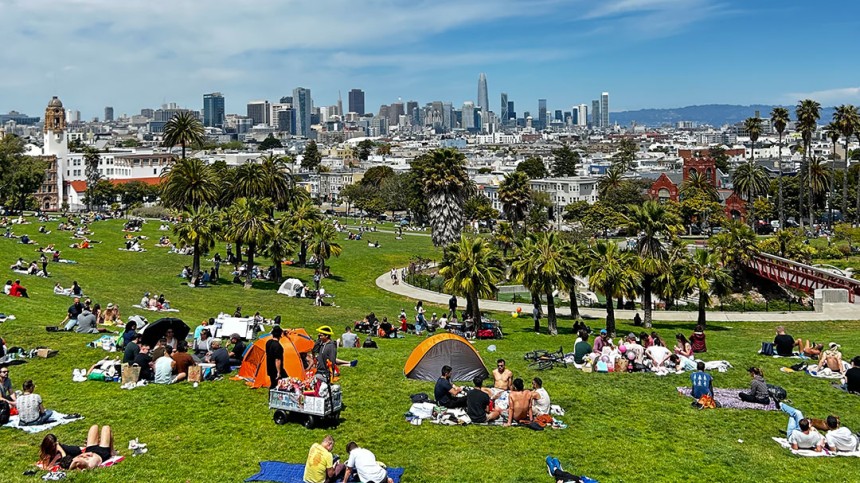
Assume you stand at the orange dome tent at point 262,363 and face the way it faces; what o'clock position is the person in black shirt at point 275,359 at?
The person in black shirt is roughly at 10 o'clock from the orange dome tent.

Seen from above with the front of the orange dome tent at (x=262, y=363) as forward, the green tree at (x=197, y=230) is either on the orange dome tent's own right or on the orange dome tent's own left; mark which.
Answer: on the orange dome tent's own right

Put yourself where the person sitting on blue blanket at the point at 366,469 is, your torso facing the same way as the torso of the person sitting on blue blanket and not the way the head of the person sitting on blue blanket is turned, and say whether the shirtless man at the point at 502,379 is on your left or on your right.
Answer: on your right

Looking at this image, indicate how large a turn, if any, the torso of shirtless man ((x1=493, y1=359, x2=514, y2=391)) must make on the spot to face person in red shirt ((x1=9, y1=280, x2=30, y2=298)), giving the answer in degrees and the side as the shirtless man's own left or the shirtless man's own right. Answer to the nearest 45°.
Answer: approximately 135° to the shirtless man's own right

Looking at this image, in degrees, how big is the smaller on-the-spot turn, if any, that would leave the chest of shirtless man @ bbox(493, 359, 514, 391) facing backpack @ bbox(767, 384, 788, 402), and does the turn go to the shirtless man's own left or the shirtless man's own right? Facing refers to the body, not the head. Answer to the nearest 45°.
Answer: approximately 90° to the shirtless man's own left

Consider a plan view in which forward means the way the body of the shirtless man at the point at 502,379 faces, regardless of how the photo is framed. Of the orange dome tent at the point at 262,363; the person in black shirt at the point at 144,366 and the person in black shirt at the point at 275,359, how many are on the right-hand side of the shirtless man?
3

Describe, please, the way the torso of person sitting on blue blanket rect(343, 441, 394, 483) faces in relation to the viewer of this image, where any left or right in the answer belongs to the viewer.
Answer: facing away from the viewer and to the left of the viewer

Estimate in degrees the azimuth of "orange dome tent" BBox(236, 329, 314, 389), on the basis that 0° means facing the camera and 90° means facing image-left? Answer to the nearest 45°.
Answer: approximately 45°

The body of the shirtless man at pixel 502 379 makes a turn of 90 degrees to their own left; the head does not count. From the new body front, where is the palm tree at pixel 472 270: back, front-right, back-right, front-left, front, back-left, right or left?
left

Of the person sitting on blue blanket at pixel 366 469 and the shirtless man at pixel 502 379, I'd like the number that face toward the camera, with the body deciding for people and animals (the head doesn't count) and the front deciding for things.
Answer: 1

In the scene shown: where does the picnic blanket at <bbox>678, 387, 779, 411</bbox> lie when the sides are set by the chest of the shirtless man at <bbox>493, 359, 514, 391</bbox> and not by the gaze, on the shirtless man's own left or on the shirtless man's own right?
on the shirtless man's own left

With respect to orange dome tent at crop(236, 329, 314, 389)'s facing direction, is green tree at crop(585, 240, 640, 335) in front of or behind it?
behind

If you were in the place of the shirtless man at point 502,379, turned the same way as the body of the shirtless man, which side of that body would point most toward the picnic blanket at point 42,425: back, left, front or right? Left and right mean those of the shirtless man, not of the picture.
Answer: right
